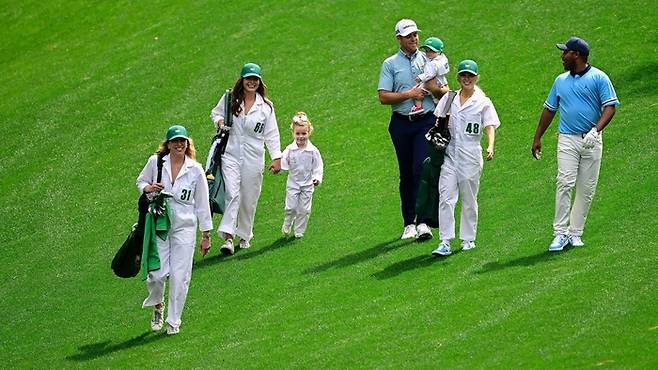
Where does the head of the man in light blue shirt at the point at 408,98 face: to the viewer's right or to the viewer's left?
to the viewer's right

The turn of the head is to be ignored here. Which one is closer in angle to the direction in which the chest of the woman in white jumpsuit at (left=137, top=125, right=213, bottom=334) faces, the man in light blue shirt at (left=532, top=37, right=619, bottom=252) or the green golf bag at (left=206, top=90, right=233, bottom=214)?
the man in light blue shirt

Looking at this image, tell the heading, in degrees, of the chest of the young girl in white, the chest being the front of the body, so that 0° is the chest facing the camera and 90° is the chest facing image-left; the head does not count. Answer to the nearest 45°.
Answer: approximately 0°

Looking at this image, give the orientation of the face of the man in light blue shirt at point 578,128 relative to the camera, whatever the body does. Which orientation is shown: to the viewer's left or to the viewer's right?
to the viewer's left

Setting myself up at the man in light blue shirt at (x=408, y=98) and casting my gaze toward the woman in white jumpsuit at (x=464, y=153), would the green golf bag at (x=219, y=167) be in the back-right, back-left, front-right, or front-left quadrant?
back-right

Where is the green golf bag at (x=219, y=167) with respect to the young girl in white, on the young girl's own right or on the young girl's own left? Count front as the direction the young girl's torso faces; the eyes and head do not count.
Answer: on the young girl's own right

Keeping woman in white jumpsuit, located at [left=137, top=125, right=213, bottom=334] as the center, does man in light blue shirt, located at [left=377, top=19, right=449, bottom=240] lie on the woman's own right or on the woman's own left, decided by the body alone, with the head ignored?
on the woman's own left
